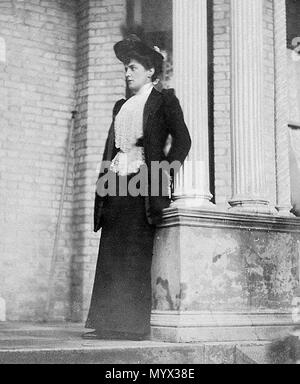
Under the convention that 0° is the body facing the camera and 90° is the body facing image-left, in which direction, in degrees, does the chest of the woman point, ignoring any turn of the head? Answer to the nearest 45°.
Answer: approximately 45°

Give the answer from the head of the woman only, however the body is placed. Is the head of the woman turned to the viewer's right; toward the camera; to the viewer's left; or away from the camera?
to the viewer's left

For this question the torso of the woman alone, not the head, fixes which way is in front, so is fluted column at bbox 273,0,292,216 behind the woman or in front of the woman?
behind
